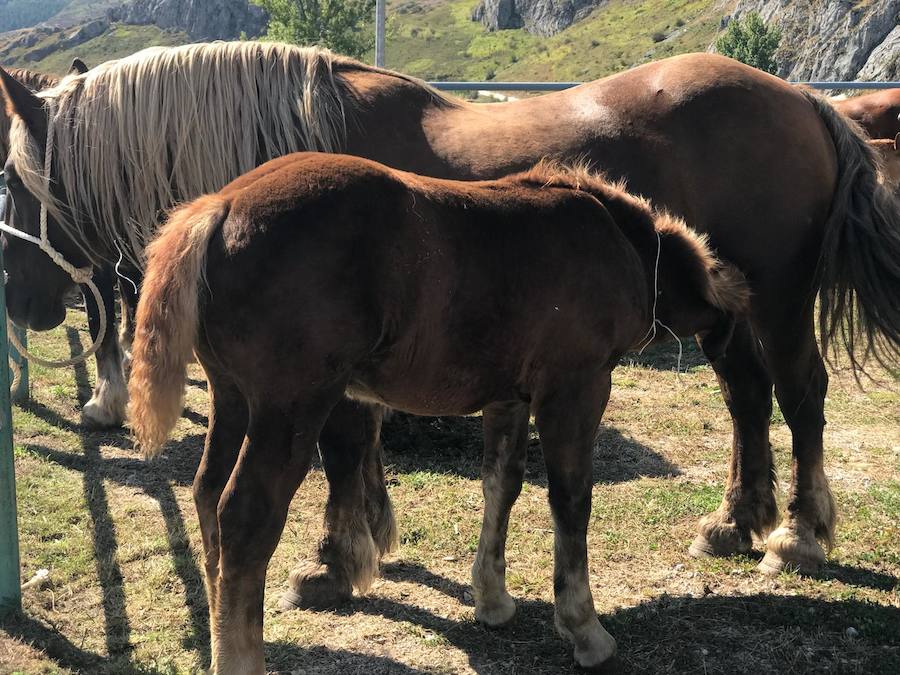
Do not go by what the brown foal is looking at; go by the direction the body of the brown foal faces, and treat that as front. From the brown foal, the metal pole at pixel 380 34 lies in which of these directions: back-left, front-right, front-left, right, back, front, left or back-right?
left

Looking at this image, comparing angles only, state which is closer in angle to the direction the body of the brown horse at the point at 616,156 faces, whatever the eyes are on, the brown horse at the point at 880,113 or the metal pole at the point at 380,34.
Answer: the metal pole

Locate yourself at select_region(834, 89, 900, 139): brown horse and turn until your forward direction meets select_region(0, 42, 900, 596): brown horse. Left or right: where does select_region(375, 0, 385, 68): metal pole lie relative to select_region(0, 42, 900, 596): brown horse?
right

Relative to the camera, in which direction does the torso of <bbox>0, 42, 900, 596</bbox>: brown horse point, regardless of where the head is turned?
to the viewer's left

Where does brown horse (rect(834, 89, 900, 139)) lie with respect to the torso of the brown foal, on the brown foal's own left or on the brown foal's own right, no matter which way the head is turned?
on the brown foal's own left

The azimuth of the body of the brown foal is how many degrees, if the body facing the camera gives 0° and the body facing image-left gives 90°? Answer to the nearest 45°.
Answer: approximately 270°

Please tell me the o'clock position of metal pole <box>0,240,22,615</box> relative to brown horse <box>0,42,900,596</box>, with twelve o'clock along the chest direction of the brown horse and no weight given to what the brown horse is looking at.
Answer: The metal pole is roughly at 11 o'clock from the brown horse.

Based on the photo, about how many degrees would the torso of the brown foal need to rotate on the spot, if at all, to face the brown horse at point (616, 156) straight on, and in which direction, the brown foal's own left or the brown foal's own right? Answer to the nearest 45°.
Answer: approximately 45° to the brown foal's own left

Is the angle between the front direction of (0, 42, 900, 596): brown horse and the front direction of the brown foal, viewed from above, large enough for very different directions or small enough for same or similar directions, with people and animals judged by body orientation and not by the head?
very different directions

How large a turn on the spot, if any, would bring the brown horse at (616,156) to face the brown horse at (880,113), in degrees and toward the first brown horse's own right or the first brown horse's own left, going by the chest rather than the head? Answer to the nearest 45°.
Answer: approximately 135° to the first brown horse's own right
